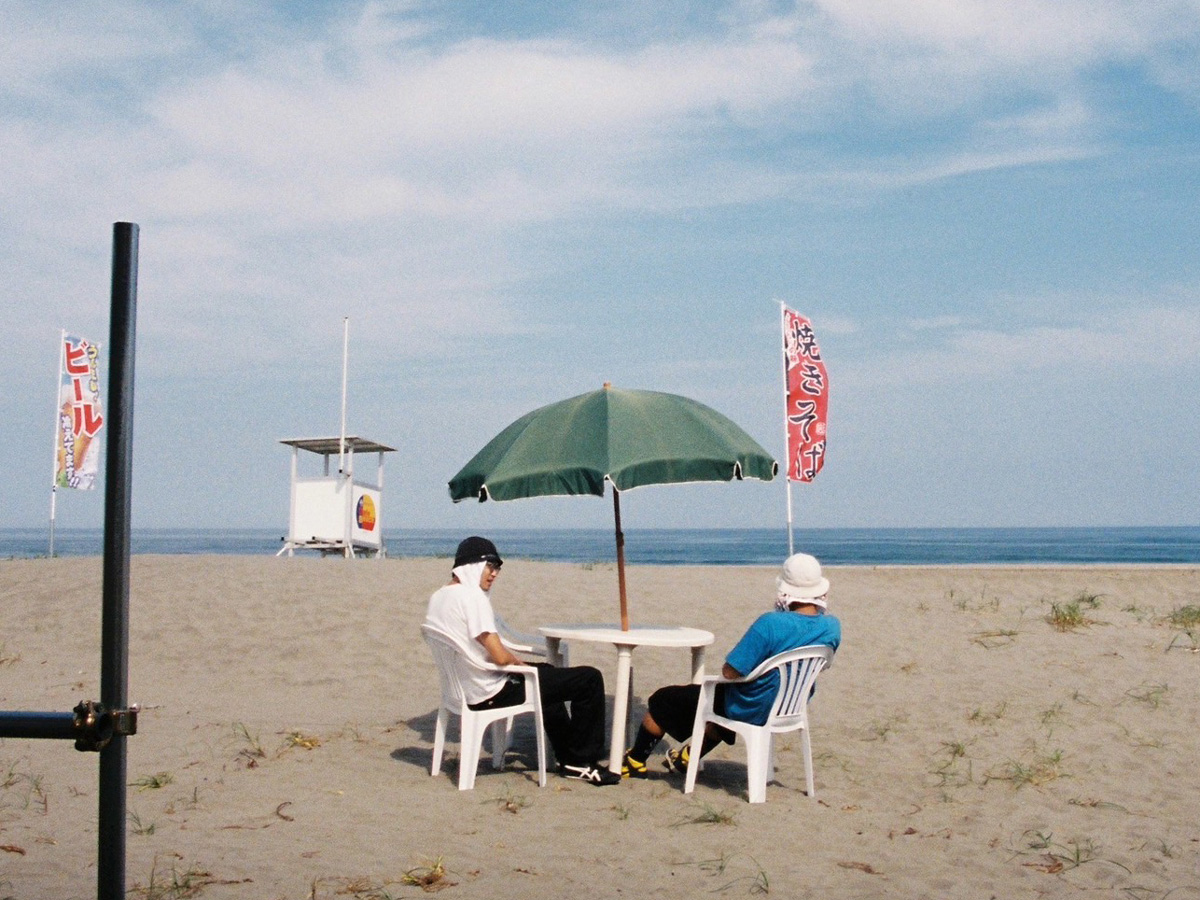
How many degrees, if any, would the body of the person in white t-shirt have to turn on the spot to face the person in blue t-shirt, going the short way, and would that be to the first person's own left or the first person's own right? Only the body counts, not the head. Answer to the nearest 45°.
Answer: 0° — they already face them

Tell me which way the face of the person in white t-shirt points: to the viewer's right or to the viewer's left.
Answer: to the viewer's right

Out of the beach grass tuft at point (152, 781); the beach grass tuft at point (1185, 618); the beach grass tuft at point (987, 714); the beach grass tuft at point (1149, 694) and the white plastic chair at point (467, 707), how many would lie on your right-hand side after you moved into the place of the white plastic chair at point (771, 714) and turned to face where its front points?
3

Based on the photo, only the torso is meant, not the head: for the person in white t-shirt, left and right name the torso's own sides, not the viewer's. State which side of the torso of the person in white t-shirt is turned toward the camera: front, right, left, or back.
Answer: right

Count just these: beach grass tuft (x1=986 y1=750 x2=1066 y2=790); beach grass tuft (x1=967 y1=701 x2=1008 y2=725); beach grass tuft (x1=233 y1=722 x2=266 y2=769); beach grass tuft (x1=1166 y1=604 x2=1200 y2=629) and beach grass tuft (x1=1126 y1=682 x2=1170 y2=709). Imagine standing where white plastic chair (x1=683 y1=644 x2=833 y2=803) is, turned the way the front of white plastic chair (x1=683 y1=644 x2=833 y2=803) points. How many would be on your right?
4

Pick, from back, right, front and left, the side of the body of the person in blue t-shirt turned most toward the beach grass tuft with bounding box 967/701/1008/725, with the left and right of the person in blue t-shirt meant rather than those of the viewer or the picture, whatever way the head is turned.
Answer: right

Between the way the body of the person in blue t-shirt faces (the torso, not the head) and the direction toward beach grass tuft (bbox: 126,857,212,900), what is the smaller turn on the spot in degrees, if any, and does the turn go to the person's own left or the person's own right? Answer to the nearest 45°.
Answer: approximately 90° to the person's own left

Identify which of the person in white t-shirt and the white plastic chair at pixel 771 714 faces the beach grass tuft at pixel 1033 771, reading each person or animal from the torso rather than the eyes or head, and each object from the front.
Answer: the person in white t-shirt

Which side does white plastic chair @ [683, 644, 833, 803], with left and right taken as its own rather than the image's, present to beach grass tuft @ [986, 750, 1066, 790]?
right

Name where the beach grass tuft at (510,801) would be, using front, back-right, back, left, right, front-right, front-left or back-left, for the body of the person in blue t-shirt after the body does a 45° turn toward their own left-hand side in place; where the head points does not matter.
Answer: front

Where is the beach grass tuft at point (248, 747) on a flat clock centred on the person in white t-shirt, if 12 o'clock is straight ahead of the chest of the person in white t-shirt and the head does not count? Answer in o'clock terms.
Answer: The beach grass tuft is roughly at 7 o'clock from the person in white t-shirt.

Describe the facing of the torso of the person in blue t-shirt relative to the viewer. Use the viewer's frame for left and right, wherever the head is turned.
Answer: facing away from the viewer and to the left of the viewer

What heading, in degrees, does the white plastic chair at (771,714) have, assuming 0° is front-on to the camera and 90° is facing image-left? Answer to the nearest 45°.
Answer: approximately 135°

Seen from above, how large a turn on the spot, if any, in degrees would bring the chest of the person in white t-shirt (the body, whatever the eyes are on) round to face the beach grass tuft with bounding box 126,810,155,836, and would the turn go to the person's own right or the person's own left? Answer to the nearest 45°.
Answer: approximately 135° to the person's own right

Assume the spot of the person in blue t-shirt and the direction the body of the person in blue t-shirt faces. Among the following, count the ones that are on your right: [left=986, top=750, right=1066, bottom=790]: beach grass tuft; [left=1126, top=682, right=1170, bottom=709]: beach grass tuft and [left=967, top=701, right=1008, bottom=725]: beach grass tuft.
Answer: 3

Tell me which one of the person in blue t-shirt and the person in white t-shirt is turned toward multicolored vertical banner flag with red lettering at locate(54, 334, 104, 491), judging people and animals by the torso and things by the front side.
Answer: the person in blue t-shirt

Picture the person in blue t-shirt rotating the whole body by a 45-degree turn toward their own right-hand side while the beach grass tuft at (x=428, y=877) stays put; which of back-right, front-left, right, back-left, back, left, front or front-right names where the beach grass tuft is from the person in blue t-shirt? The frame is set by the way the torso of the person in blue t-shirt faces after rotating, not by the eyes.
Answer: back-left

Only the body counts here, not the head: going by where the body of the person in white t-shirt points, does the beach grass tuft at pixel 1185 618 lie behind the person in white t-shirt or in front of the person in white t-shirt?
in front
